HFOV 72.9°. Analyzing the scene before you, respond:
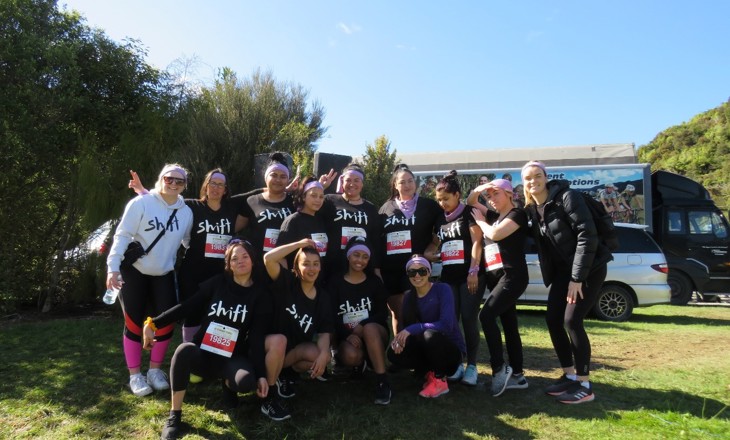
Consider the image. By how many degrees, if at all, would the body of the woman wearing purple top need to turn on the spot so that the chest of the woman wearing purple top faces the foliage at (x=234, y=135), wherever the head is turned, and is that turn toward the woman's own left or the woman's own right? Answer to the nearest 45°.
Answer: approximately 90° to the woman's own right

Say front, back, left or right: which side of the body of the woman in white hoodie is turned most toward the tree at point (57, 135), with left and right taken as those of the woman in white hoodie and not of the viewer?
back

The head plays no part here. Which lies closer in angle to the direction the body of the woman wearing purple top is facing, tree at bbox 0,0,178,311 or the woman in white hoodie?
the woman in white hoodie

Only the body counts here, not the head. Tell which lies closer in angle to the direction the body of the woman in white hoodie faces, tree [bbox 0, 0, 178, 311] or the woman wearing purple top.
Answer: the woman wearing purple top

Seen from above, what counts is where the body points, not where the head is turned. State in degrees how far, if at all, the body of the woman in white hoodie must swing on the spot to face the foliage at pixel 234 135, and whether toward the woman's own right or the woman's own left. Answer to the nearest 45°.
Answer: approximately 180°

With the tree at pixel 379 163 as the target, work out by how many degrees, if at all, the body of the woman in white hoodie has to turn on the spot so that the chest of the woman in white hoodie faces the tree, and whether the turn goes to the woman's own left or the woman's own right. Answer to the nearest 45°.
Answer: approximately 135° to the woman's own left

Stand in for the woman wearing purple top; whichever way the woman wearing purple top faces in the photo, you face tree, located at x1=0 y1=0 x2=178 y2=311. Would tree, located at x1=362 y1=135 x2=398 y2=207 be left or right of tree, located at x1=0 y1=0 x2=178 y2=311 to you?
right

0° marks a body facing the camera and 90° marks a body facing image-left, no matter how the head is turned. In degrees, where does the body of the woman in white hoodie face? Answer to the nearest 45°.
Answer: approximately 0°

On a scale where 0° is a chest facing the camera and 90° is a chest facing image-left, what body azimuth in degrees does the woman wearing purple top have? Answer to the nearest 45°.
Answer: approximately 45°

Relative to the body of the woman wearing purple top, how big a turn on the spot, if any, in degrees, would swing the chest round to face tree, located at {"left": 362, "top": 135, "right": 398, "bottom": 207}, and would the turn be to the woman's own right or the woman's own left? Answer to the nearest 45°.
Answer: approximately 135° to the woman's own right
